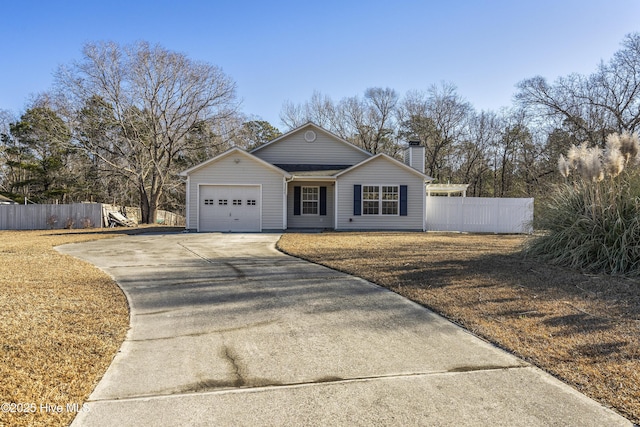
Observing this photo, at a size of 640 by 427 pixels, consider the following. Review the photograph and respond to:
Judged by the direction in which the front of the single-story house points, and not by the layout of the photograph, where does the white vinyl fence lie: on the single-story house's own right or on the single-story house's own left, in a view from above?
on the single-story house's own left

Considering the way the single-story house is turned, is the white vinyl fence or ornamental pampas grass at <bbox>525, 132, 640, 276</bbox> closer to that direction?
the ornamental pampas grass

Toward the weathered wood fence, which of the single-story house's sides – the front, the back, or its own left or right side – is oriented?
right

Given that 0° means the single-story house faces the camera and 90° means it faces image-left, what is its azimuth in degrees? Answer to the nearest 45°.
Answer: approximately 0°

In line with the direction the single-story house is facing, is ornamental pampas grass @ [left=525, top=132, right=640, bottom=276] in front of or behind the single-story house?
in front

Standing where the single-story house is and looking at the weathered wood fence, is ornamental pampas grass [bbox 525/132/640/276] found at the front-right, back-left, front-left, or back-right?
back-left

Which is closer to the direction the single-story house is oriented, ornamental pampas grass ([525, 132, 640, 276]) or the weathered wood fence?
the ornamental pampas grass
